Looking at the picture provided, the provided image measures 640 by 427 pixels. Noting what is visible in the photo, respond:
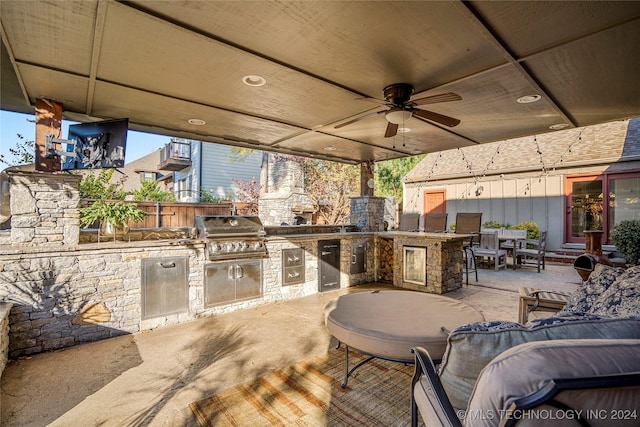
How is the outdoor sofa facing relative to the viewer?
to the viewer's left

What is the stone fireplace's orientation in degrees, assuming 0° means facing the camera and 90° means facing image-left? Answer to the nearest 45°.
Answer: approximately 315°

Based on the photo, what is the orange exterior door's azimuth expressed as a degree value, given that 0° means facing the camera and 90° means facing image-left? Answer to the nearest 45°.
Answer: approximately 0°

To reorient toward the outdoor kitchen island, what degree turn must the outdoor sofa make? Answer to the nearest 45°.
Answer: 0° — it already faces it

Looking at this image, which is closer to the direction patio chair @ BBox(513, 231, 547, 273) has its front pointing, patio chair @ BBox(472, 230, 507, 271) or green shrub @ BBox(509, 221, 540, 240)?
the patio chair

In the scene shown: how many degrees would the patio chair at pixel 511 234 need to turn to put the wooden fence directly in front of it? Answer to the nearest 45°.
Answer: approximately 45° to its right

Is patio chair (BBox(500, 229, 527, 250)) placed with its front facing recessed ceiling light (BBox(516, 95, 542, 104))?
yes

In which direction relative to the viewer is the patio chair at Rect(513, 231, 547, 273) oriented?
to the viewer's left

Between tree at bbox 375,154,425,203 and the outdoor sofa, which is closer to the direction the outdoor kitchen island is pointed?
the outdoor sofa

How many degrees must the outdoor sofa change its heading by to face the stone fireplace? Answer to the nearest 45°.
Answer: approximately 45° to its right
